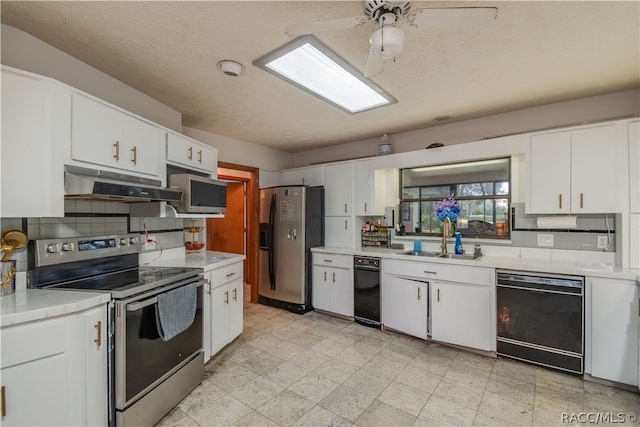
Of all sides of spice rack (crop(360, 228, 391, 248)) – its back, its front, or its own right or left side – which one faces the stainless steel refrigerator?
right

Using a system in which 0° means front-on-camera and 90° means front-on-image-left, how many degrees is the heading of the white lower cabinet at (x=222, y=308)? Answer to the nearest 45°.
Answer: approximately 315°

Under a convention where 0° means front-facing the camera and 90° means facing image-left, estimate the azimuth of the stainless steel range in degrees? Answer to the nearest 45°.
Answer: approximately 315°

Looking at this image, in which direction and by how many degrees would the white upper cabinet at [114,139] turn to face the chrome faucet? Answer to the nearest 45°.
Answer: approximately 45° to its left

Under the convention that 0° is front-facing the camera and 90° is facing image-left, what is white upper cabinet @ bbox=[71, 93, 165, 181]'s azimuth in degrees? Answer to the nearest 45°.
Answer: approximately 315°

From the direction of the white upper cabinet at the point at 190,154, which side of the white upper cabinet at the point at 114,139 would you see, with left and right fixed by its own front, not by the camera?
left

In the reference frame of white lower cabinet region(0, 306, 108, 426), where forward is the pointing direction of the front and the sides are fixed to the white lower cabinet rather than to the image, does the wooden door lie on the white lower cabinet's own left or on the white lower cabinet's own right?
on the white lower cabinet's own left

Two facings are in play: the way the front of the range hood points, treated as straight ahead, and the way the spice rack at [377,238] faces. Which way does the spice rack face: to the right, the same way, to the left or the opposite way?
to the right

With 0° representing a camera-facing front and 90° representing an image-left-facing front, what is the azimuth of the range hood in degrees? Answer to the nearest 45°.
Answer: approximately 315°

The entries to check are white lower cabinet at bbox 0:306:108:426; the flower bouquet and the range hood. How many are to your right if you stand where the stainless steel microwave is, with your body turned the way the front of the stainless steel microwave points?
2

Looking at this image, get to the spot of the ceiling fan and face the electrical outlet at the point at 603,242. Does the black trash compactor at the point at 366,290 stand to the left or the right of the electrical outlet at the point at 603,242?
left

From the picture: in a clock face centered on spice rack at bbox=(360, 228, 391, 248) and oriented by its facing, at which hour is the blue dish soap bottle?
The blue dish soap bottle is roughly at 10 o'clock from the spice rack.
